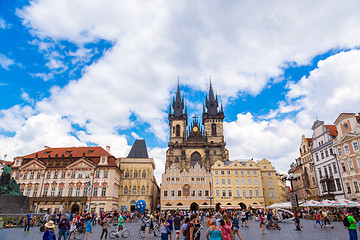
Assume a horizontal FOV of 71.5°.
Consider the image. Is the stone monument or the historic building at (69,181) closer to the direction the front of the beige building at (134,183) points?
the stone monument

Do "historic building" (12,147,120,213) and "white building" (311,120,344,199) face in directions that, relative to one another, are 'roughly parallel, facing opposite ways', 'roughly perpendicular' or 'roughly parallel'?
roughly perpendicular

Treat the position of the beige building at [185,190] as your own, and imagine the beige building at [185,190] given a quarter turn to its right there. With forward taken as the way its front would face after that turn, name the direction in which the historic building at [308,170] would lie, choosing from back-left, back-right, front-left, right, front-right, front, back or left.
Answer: back

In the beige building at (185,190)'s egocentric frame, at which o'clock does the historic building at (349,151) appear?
The historic building is roughly at 10 o'clock from the beige building.

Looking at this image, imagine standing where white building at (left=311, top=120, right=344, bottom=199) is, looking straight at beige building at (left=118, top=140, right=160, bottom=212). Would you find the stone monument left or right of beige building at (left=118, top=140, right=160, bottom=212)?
left

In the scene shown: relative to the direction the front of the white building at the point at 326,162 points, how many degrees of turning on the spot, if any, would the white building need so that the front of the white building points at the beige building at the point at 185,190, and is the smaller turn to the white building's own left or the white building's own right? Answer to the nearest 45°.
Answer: approximately 45° to the white building's own right

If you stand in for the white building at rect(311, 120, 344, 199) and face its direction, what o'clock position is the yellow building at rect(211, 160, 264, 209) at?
The yellow building is roughly at 2 o'clock from the white building.

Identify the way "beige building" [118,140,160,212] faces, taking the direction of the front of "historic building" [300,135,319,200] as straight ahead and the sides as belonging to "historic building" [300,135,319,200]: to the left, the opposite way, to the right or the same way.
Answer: to the left

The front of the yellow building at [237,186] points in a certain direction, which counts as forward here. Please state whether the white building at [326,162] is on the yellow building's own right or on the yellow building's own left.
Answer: on the yellow building's own left

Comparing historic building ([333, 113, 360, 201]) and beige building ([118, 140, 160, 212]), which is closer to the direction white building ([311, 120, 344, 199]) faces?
the beige building

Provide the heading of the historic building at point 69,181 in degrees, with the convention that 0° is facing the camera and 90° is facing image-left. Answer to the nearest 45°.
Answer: approximately 0°

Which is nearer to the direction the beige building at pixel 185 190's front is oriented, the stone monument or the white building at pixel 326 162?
the stone monument
